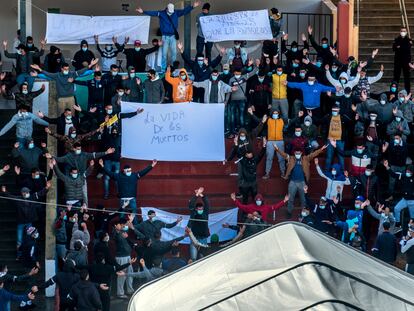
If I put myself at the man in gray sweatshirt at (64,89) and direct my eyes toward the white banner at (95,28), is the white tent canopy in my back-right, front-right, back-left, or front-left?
back-right

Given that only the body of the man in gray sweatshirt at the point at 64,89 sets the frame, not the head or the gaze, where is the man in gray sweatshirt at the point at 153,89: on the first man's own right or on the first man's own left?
on the first man's own left

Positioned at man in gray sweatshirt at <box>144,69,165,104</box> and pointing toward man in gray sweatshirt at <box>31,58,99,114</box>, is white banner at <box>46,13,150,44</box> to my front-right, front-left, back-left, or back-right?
front-right

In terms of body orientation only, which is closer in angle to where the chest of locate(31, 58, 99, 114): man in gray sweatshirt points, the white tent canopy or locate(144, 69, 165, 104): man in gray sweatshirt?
the white tent canopy

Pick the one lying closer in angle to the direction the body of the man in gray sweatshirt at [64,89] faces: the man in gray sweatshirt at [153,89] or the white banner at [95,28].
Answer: the man in gray sweatshirt

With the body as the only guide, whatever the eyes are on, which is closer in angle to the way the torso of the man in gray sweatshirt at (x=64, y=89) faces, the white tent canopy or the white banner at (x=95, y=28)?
the white tent canopy

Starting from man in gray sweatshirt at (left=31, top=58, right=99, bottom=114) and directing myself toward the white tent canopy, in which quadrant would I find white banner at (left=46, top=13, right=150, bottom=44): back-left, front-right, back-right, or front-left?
back-left

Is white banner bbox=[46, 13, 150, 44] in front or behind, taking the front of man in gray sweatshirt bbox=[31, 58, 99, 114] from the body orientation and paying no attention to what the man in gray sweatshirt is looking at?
behind

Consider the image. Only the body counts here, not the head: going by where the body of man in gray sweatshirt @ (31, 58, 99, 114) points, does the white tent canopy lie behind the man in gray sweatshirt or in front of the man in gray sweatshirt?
in front

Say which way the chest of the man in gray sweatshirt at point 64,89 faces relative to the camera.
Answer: toward the camera
